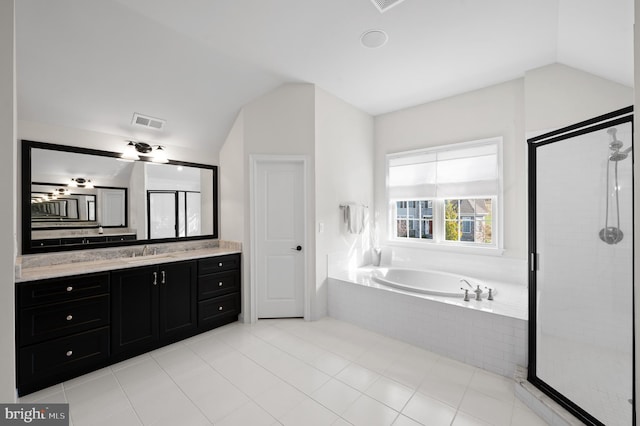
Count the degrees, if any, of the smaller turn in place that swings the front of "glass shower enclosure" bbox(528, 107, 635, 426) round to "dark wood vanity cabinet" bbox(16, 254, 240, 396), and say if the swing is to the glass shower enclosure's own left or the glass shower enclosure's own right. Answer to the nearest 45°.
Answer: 0° — it already faces it

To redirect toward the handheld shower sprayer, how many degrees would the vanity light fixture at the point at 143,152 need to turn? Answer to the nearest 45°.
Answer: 0° — it already faces it

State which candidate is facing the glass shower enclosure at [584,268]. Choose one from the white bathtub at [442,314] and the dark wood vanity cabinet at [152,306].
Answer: the dark wood vanity cabinet

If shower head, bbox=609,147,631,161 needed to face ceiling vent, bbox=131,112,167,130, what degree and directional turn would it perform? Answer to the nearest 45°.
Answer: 0° — it already faces it

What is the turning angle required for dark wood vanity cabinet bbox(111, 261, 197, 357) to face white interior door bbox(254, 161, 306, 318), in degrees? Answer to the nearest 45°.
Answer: approximately 45° to its left

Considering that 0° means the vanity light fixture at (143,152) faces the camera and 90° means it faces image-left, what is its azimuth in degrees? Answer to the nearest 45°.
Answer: approximately 315°
